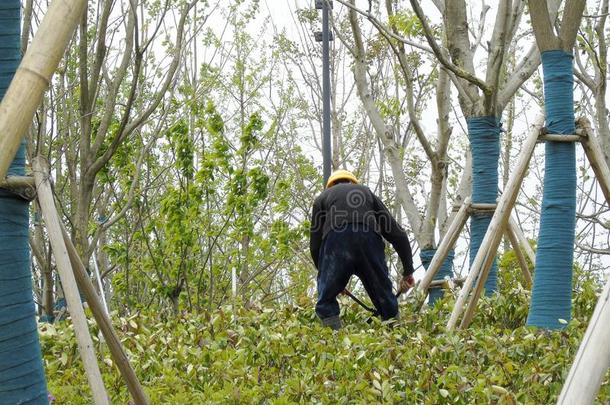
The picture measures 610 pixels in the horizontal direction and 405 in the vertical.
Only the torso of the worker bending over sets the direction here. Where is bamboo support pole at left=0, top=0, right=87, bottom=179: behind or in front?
behind

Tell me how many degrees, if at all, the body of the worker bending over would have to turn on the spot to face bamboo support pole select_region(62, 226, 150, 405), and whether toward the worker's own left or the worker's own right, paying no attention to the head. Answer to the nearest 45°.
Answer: approximately 180°

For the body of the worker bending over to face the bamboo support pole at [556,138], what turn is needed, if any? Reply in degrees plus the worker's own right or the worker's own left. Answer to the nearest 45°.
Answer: approximately 135° to the worker's own right

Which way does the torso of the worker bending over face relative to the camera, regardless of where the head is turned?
away from the camera

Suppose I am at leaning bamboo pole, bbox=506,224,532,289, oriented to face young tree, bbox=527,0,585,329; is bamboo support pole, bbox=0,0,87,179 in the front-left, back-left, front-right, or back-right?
front-right

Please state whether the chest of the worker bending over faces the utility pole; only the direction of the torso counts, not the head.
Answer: yes

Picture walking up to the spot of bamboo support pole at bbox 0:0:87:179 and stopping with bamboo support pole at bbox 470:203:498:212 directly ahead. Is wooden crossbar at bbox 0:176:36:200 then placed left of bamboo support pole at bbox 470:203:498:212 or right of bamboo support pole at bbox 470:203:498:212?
left

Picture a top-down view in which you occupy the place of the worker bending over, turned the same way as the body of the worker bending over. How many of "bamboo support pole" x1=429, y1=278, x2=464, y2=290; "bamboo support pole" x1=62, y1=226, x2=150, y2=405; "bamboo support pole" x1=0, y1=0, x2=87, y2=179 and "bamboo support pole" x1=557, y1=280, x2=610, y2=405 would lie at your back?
3

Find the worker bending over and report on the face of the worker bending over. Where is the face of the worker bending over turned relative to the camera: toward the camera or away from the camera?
away from the camera

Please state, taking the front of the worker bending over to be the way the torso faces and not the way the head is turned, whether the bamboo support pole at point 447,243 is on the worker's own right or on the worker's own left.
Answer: on the worker's own right

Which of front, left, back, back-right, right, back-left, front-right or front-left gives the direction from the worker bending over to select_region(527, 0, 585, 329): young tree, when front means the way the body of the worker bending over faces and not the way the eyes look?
back-right

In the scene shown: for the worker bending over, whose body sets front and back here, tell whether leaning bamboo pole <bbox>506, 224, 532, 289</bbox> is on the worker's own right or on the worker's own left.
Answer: on the worker's own right

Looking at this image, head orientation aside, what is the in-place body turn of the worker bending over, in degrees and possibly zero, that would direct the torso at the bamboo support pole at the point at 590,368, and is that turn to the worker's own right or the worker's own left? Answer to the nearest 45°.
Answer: approximately 180°
